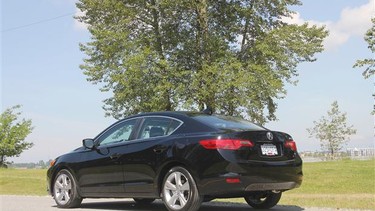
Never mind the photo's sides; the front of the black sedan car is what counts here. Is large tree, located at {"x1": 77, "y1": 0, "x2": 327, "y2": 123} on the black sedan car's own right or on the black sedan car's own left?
on the black sedan car's own right

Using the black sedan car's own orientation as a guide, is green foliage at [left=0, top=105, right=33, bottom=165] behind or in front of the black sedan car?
in front

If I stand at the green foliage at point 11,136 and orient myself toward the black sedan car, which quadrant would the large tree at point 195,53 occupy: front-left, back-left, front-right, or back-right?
front-left

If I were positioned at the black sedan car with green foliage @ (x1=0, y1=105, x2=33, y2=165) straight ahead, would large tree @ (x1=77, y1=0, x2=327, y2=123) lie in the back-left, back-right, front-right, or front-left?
front-right

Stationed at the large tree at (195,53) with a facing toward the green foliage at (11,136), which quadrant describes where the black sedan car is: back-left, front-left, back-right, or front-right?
back-left

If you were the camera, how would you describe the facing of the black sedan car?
facing away from the viewer and to the left of the viewer

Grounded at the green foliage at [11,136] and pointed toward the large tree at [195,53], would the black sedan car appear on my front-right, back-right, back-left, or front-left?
front-right

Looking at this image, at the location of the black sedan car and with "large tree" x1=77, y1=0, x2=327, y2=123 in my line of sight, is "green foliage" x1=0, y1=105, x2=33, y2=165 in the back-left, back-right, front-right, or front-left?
front-left
